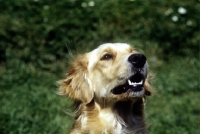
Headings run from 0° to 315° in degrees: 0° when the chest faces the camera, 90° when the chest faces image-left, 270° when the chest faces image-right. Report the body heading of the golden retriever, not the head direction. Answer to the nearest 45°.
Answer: approximately 315°

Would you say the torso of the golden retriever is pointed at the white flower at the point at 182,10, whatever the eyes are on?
no
